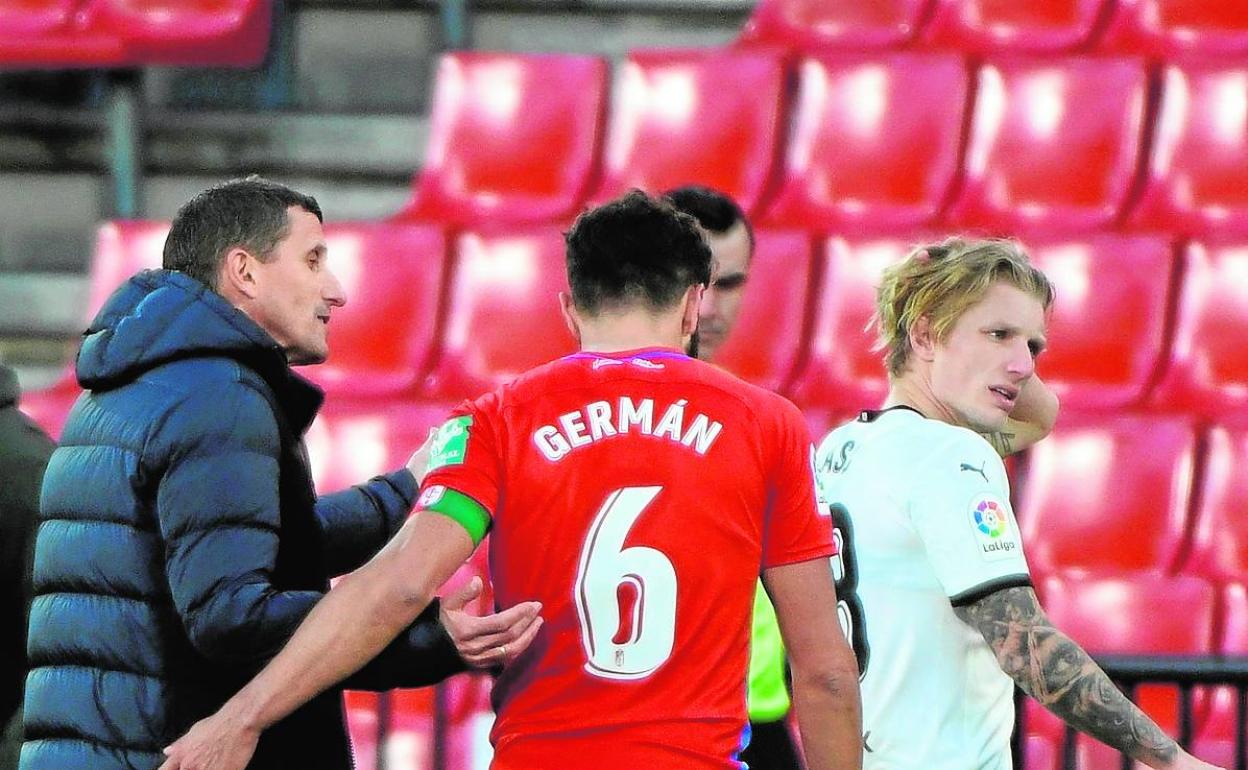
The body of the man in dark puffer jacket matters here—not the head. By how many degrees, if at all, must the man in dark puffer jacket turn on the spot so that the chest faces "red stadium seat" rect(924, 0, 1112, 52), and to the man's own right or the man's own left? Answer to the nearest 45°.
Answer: approximately 45° to the man's own left

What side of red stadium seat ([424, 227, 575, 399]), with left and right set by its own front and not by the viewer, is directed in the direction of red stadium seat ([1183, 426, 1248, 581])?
left

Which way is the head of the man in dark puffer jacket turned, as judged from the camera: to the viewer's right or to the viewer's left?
to the viewer's right

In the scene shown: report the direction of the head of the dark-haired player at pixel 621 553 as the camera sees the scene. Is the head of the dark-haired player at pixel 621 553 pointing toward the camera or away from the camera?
away from the camera

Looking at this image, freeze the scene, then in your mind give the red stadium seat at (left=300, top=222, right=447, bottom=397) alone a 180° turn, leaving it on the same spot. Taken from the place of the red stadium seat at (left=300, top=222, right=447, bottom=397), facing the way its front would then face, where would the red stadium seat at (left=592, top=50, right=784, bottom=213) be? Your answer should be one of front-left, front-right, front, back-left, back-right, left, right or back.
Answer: front-right

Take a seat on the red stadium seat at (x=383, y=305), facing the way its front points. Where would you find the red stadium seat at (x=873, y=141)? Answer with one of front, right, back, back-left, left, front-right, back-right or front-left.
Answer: back-left

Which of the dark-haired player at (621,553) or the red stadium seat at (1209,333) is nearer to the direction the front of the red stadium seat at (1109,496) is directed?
the dark-haired player

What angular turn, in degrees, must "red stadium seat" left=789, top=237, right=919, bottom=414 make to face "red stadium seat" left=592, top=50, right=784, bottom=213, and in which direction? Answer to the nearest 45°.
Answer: approximately 90° to its right

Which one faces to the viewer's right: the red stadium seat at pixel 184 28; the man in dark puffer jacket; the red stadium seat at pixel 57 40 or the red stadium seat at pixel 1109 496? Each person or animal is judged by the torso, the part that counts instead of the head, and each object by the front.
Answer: the man in dark puffer jacket

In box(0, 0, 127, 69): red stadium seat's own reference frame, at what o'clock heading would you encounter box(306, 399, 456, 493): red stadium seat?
box(306, 399, 456, 493): red stadium seat is roughly at 11 o'clock from box(0, 0, 127, 69): red stadium seat.

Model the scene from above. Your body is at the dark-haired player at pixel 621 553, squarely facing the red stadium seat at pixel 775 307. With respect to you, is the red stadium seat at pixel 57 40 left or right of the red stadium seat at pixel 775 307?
left

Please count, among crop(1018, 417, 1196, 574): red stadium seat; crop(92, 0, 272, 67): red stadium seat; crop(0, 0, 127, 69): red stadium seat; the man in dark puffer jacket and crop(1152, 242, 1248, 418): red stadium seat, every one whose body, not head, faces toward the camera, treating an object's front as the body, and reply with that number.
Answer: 4

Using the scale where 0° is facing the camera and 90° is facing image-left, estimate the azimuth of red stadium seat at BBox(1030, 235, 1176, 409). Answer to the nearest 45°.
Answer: approximately 45°

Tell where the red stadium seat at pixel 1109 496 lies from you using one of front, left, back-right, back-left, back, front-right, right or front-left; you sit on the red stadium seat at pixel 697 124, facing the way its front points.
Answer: left

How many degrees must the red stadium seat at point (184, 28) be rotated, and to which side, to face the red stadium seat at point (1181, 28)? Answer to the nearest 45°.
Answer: approximately 90° to its left

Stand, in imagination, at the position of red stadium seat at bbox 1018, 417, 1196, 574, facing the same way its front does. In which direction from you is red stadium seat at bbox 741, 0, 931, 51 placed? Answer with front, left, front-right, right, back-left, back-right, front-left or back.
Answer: back-right

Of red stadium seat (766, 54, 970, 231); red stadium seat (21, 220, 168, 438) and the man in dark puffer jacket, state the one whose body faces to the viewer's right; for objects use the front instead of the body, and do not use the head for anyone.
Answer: the man in dark puffer jacket
